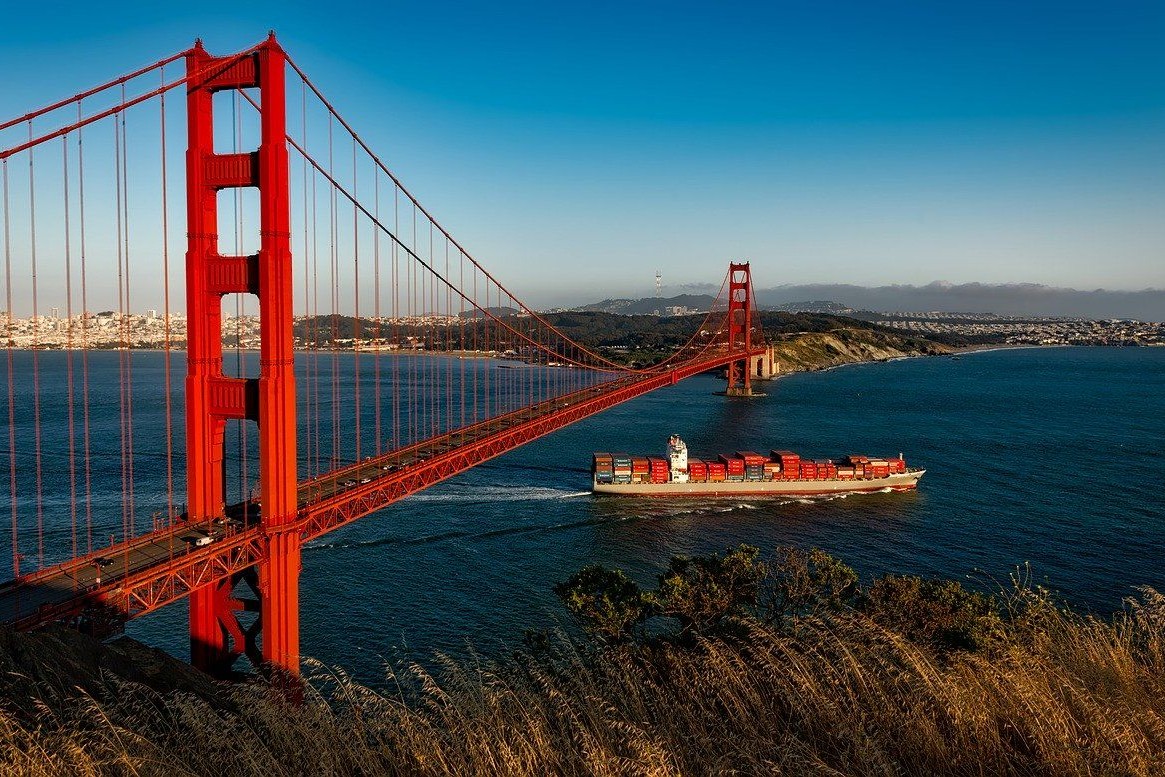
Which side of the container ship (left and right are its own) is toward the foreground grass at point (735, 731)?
right

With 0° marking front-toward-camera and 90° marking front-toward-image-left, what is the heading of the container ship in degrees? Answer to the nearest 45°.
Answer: approximately 270°
